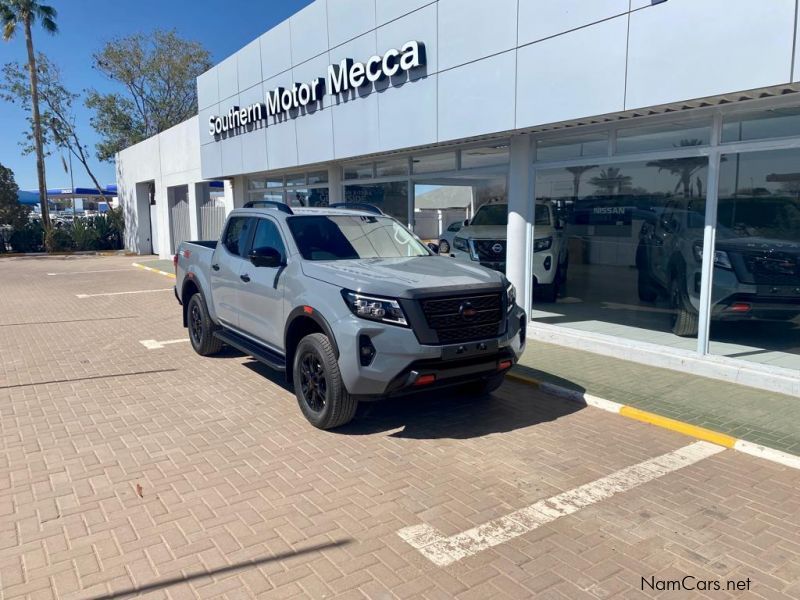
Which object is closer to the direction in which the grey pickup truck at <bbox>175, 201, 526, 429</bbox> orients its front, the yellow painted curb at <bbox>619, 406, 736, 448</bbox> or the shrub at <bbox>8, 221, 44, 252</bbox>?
the yellow painted curb

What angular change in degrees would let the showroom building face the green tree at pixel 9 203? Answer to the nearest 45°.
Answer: approximately 90° to its right

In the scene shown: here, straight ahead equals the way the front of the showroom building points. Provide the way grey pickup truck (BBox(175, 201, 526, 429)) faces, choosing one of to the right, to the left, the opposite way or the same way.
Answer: to the left

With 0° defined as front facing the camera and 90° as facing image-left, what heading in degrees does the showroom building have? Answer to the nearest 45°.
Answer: approximately 45°

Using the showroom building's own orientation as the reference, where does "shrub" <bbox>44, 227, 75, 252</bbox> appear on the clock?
The shrub is roughly at 3 o'clock from the showroom building.

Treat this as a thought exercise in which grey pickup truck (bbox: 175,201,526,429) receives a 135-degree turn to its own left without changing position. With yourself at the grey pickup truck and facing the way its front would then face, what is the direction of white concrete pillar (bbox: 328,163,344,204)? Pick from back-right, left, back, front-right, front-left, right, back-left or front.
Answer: front

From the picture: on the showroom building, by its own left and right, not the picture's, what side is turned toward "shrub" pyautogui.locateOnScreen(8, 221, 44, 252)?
right

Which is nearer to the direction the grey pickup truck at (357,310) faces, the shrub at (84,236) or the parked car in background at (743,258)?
the parked car in background

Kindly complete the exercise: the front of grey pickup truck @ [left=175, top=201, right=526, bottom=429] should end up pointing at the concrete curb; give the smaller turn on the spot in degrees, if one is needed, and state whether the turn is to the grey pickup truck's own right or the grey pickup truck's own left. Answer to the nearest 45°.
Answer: approximately 45° to the grey pickup truck's own left

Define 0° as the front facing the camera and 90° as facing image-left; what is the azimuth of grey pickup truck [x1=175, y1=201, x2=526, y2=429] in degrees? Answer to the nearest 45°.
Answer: approximately 315°

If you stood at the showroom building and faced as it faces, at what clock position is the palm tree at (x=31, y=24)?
The palm tree is roughly at 3 o'clock from the showroom building.

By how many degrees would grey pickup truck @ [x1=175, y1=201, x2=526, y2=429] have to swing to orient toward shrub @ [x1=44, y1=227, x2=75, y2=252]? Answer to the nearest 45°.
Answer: approximately 180°

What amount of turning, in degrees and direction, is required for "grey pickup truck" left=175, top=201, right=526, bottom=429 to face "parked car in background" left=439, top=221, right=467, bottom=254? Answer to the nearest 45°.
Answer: approximately 135° to its left
